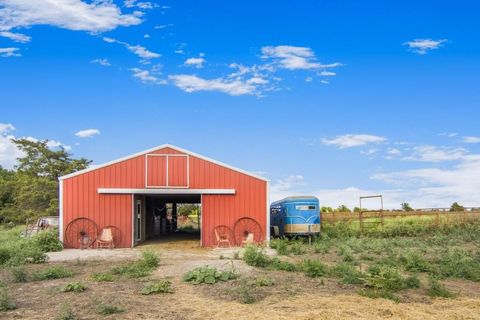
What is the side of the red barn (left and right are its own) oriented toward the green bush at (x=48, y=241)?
right

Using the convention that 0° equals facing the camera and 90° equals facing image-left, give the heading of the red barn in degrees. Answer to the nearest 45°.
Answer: approximately 0°

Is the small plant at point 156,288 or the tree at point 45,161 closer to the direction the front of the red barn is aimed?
the small plant

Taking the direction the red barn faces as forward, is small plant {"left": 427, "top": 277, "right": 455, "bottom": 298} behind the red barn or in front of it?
in front

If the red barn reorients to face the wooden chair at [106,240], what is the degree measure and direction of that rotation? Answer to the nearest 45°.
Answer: approximately 90° to its right

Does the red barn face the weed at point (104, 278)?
yes

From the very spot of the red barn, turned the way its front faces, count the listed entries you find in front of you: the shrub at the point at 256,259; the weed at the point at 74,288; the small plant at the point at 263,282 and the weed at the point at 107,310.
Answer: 4

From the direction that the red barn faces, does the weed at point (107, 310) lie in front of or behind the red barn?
in front

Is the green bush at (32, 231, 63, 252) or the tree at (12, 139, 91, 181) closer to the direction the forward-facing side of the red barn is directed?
the green bush

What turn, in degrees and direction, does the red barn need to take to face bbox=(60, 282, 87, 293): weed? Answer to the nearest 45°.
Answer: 0° — it already faces it

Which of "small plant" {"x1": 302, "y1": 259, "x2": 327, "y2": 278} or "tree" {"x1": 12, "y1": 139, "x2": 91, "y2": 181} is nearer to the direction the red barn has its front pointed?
the small plant

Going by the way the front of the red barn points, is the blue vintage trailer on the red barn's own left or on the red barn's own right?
on the red barn's own left
